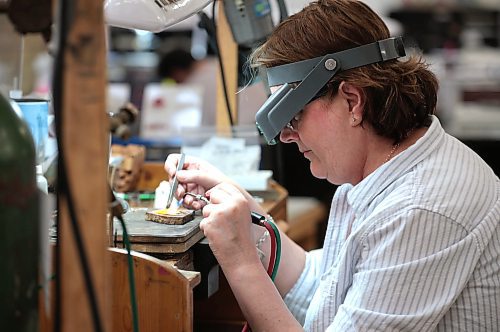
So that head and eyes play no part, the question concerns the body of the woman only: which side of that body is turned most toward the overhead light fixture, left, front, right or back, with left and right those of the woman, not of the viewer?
front

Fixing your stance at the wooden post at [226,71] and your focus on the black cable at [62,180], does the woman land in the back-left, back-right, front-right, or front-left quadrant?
front-left

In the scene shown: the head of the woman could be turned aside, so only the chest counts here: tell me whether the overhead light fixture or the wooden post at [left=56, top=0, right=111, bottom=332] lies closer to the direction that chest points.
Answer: the overhead light fixture

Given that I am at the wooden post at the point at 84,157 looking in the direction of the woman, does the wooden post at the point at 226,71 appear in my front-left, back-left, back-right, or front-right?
front-left

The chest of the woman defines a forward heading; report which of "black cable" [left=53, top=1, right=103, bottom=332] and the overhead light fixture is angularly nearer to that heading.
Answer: the overhead light fixture

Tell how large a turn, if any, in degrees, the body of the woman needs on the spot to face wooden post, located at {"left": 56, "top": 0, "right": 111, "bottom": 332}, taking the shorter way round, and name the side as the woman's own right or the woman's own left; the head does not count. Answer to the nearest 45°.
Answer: approximately 45° to the woman's own left

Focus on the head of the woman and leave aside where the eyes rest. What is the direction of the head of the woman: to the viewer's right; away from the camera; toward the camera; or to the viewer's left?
to the viewer's left

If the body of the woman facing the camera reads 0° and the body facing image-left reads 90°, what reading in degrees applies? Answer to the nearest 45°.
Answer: approximately 90°

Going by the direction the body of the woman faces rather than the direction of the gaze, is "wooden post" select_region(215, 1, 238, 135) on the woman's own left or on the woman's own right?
on the woman's own right

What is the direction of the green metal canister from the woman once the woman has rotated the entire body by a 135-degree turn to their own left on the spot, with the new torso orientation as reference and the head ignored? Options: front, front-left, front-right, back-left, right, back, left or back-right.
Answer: right
